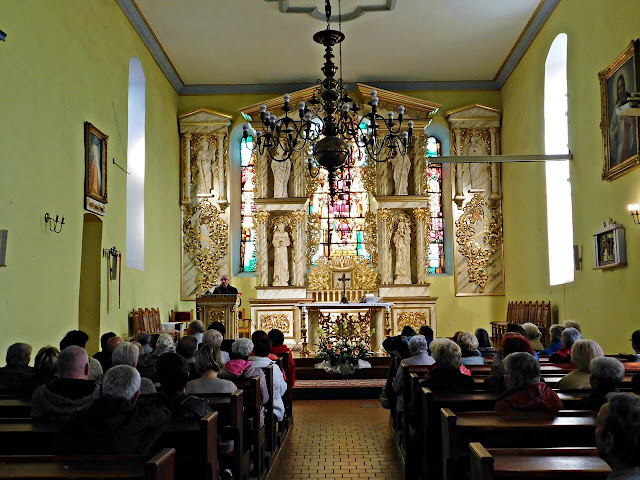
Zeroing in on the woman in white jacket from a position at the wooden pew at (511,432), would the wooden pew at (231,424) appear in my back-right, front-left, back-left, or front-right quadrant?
front-left

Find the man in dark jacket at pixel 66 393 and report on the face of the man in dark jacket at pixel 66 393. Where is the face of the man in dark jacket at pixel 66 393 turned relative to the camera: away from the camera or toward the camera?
away from the camera

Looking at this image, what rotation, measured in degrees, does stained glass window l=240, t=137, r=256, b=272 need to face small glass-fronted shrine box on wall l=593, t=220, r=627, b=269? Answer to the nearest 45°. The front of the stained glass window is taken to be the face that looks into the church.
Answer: approximately 45° to its left

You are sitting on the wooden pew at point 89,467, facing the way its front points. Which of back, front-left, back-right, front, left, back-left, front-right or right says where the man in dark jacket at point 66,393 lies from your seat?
front

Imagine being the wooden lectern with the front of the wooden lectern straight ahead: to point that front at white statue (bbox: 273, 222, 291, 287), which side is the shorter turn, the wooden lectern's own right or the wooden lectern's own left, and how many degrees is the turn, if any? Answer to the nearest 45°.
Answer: approximately 135° to the wooden lectern's own left

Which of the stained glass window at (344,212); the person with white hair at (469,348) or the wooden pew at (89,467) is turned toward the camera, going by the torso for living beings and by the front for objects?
the stained glass window

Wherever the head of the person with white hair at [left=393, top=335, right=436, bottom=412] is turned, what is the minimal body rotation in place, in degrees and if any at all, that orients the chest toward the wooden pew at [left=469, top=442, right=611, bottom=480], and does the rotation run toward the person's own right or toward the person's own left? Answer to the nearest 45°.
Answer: approximately 180°

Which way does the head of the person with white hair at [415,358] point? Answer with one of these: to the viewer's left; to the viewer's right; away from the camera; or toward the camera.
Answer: away from the camera

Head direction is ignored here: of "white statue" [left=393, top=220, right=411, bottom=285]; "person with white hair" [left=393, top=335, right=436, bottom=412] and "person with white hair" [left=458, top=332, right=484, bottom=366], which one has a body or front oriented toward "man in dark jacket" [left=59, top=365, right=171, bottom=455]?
the white statue

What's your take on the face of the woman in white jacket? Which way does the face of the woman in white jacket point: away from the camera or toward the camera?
away from the camera

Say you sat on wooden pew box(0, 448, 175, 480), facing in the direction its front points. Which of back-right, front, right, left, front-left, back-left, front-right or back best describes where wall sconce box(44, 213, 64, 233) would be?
front

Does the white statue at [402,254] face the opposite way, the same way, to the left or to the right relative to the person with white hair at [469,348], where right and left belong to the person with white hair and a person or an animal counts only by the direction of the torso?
the opposite way

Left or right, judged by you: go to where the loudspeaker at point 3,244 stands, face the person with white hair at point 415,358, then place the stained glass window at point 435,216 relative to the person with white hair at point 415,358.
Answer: left

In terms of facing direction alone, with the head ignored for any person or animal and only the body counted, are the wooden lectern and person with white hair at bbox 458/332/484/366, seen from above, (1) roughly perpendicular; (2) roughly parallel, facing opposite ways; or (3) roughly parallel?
roughly parallel, facing opposite ways

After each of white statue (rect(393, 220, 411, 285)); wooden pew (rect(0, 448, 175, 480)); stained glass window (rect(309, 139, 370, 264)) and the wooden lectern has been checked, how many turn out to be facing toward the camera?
3

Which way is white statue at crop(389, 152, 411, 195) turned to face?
toward the camera

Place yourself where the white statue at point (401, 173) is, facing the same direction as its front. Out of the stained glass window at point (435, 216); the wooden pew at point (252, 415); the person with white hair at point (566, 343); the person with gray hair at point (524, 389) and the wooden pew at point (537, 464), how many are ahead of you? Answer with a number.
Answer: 4

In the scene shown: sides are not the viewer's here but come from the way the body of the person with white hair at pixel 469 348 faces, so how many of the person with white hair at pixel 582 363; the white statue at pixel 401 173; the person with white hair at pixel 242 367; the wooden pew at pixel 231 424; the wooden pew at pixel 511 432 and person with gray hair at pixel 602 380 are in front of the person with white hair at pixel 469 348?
1

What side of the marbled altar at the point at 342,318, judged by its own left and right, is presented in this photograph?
front

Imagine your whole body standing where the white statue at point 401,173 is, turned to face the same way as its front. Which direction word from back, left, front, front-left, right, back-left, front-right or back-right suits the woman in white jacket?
front

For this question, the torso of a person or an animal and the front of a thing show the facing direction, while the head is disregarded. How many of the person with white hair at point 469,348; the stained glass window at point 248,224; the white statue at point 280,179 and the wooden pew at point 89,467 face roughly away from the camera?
2

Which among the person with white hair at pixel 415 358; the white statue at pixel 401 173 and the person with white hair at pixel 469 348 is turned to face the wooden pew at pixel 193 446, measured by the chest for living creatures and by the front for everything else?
the white statue

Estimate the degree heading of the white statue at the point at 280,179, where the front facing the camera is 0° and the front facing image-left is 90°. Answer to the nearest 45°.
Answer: approximately 0°

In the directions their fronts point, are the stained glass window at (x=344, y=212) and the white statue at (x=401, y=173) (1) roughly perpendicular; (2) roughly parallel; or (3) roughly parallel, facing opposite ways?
roughly parallel
